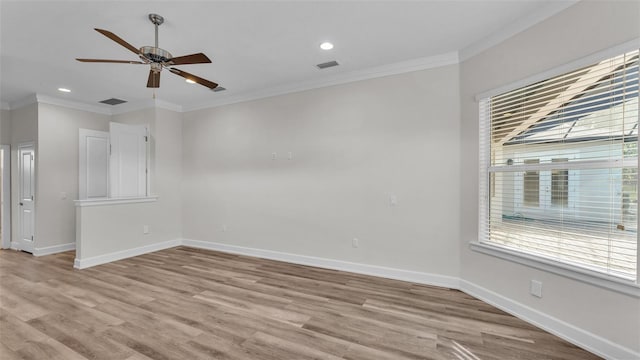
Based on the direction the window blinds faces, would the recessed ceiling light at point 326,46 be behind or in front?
in front

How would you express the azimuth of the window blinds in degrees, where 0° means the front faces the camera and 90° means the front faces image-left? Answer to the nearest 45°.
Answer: approximately 45°

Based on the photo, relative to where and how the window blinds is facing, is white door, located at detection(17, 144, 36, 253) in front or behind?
in front
